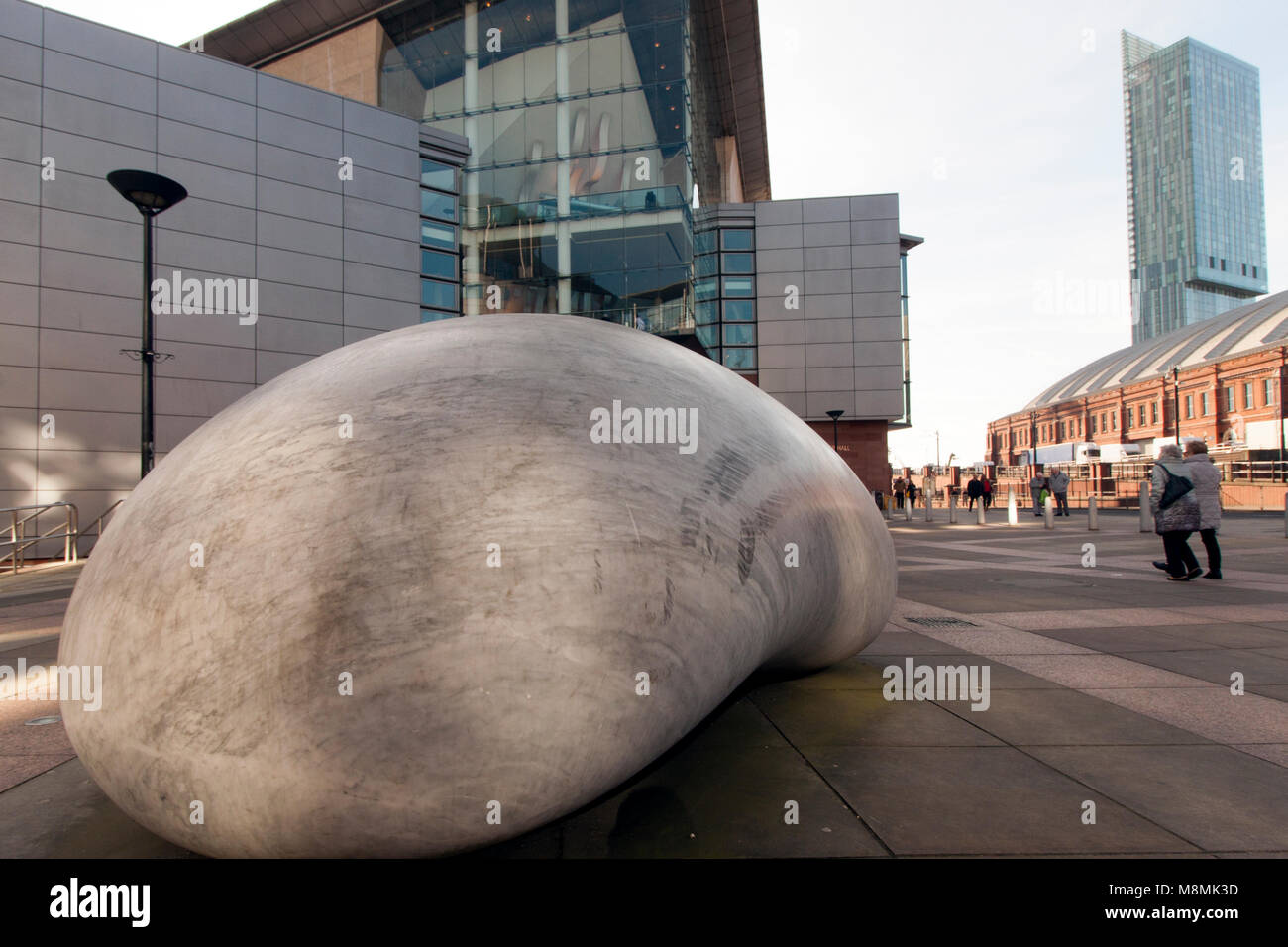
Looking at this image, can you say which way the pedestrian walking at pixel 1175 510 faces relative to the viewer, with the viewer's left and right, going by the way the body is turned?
facing away from the viewer and to the left of the viewer

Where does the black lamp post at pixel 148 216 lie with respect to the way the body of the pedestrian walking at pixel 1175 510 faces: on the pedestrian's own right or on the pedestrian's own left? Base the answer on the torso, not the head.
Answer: on the pedestrian's own left

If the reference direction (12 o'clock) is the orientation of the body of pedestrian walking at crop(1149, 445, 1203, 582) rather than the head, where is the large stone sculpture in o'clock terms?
The large stone sculpture is roughly at 8 o'clock from the pedestrian walking.
